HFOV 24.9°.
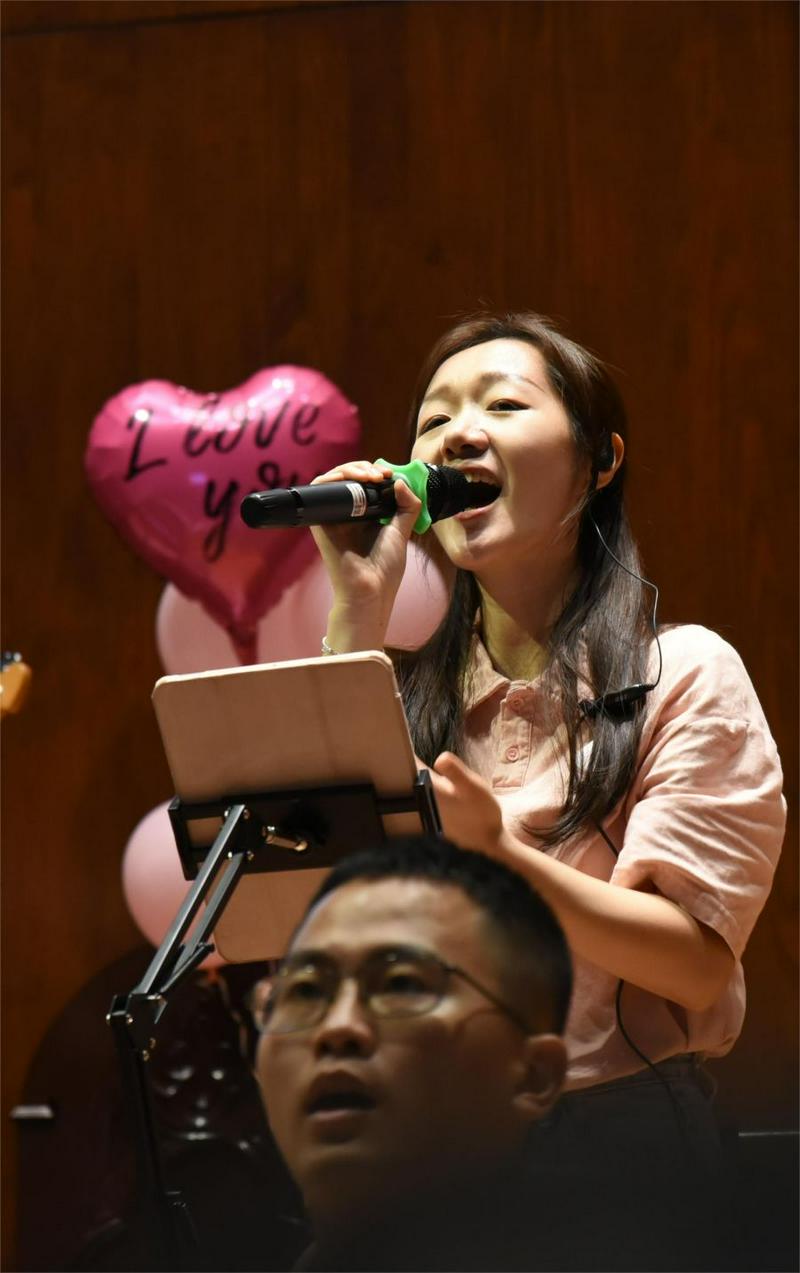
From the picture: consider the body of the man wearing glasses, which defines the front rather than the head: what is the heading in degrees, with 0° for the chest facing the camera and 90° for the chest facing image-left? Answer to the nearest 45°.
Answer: approximately 45°

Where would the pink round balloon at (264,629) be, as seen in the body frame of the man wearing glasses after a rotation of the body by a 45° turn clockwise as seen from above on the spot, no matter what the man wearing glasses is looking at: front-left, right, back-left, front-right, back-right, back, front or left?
right

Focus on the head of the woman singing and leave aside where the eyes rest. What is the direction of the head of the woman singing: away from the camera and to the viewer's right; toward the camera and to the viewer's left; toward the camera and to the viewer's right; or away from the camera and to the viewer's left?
toward the camera and to the viewer's left

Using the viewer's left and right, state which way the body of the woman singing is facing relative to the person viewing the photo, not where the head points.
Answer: facing the viewer and to the left of the viewer

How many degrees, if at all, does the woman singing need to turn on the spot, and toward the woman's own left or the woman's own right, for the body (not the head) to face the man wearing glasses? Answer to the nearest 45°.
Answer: approximately 45° to the woman's own left

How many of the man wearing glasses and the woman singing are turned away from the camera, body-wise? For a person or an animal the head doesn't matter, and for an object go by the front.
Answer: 0

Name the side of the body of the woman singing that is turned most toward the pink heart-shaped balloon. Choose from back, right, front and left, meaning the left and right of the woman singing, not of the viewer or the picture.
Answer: right
